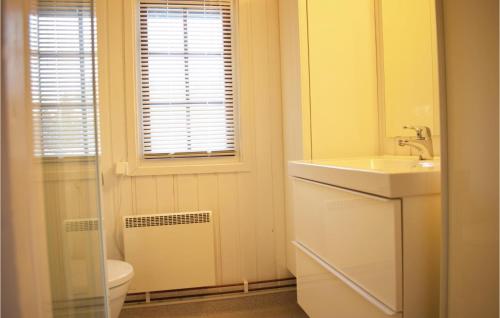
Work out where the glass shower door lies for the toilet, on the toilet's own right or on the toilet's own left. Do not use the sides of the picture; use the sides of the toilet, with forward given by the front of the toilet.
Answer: on the toilet's own right

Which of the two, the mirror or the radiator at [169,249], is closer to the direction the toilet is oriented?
the mirror

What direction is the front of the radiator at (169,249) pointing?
toward the camera

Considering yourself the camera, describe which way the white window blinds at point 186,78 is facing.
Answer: facing the viewer

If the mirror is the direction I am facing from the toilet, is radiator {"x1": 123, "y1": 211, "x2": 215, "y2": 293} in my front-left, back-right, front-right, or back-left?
front-left

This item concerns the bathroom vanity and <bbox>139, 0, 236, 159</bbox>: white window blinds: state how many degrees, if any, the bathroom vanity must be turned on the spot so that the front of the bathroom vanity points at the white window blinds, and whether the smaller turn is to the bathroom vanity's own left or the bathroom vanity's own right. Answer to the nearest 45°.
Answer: approximately 90° to the bathroom vanity's own right
